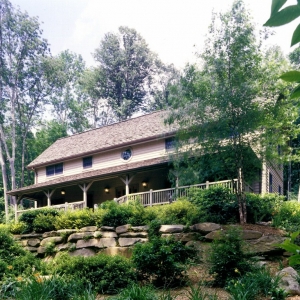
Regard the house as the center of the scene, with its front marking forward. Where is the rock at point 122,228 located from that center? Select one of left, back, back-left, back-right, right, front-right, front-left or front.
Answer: front-left

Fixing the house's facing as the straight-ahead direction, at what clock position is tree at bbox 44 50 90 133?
The tree is roughly at 4 o'clock from the house.

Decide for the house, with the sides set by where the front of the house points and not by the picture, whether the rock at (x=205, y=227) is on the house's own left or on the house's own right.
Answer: on the house's own left

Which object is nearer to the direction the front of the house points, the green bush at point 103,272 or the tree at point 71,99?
the green bush

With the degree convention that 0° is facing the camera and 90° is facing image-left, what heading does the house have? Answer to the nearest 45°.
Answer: approximately 45°

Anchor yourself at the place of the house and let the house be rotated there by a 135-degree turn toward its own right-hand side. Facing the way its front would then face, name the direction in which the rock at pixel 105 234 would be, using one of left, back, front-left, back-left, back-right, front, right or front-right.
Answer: back

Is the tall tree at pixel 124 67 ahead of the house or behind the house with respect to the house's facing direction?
behind

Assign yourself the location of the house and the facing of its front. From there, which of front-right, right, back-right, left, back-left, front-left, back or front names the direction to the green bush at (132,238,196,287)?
front-left

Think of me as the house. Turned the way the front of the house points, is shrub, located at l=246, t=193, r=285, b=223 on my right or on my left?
on my left

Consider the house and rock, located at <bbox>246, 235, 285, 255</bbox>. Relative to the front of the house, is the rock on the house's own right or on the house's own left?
on the house's own left
